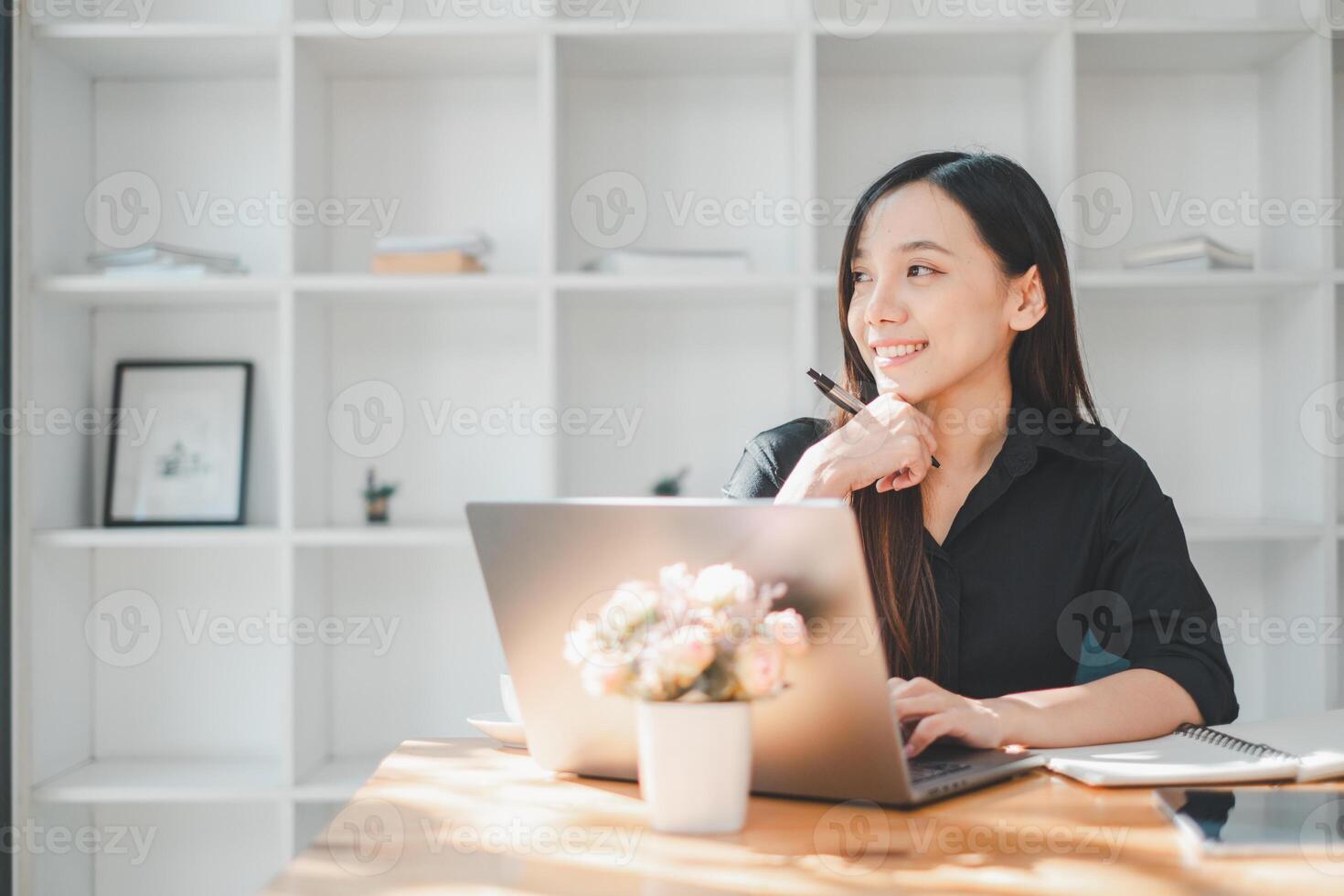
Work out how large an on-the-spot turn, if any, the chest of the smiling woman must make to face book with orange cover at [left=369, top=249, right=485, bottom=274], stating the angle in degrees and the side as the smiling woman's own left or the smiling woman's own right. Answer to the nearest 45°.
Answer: approximately 90° to the smiling woman's own right

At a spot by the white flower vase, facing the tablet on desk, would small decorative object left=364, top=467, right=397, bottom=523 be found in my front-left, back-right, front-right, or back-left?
back-left

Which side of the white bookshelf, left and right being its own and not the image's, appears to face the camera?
front

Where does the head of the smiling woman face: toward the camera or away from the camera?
toward the camera

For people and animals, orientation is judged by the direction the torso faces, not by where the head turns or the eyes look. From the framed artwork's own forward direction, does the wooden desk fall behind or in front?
in front

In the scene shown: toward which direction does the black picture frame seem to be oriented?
toward the camera

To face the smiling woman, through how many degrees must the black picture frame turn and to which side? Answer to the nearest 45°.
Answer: approximately 45° to its left

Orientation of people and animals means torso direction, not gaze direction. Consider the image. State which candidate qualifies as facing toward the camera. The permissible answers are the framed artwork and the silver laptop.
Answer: the framed artwork

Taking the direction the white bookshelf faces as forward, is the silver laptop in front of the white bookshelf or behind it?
in front

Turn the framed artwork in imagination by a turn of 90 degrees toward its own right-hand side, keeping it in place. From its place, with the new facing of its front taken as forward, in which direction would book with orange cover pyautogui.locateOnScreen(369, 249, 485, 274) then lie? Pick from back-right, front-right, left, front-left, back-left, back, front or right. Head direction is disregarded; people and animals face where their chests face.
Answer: back-left

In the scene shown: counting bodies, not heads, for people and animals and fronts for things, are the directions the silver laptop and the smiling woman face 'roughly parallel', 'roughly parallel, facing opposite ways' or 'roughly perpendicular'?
roughly parallel, facing opposite ways

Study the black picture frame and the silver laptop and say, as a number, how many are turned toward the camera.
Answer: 1

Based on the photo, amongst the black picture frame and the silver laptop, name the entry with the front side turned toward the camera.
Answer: the black picture frame
